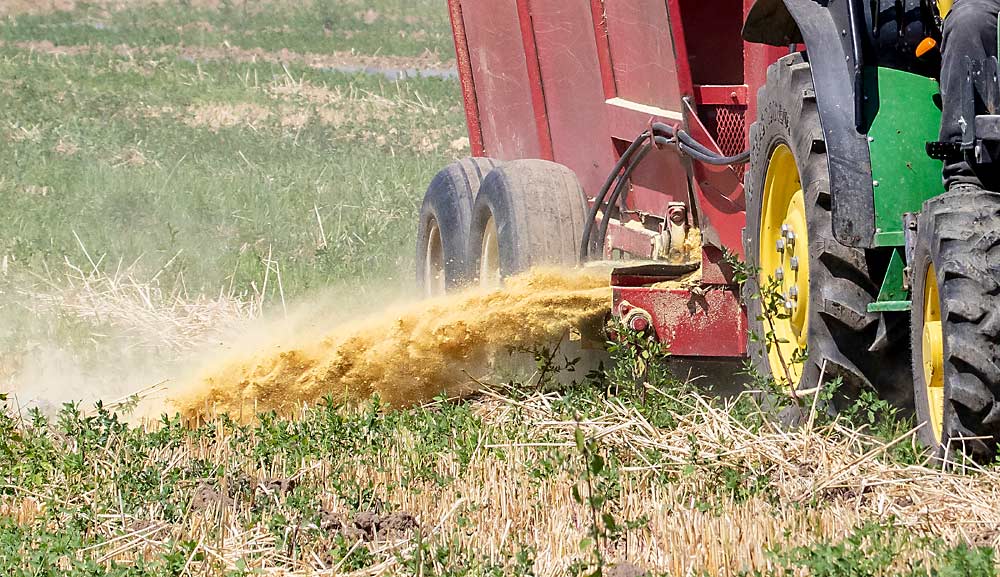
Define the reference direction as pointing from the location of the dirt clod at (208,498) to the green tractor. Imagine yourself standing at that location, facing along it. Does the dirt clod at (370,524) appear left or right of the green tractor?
right

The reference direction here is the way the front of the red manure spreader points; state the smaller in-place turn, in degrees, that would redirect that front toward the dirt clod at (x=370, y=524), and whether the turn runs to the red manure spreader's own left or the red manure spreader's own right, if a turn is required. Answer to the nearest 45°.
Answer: approximately 90° to the red manure spreader's own right

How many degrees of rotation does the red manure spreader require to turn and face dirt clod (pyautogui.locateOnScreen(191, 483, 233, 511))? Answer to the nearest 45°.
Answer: approximately 90° to its right
